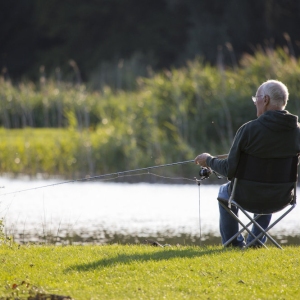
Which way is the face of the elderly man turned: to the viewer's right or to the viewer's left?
to the viewer's left

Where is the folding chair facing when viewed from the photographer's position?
facing away from the viewer and to the left of the viewer

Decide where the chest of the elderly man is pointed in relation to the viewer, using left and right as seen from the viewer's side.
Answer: facing away from the viewer and to the left of the viewer
